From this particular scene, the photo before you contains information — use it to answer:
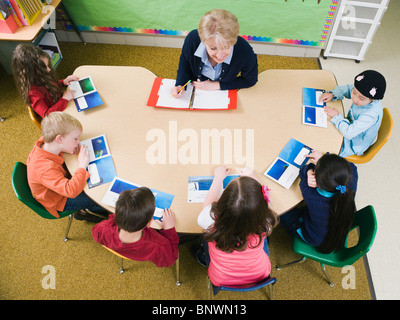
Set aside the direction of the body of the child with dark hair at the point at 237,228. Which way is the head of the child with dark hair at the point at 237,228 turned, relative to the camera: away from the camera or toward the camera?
away from the camera

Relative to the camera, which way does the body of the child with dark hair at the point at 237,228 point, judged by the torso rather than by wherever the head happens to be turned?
away from the camera

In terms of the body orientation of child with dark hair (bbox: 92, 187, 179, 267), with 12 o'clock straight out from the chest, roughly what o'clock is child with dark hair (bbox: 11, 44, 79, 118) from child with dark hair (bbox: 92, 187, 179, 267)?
child with dark hair (bbox: 11, 44, 79, 118) is roughly at 10 o'clock from child with dark hair (bbox: 92, 187, 179, 267).

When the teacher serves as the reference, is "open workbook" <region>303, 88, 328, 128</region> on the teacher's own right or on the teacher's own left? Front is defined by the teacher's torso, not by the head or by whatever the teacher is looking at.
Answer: on the teacher's own left

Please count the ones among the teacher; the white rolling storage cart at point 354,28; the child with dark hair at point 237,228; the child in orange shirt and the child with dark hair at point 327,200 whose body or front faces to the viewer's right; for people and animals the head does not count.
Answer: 1

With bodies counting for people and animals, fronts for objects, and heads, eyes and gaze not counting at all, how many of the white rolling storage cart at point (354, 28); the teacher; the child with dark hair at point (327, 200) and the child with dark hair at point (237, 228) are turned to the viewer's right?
0

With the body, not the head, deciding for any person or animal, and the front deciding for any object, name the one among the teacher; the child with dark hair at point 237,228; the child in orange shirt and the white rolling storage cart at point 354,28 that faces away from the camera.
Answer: the child with dark hair

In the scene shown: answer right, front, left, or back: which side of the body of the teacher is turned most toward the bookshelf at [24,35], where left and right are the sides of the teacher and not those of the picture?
right

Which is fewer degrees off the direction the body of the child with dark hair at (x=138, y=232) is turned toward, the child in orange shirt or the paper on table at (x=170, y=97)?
the paper on table

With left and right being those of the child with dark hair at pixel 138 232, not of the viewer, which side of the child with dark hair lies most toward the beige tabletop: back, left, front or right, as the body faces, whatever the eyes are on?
front

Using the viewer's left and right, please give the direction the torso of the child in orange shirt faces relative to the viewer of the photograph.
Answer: facing to the right of the viewer

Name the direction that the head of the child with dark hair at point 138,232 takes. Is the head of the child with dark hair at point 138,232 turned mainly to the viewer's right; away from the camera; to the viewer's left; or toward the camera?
away from the camera

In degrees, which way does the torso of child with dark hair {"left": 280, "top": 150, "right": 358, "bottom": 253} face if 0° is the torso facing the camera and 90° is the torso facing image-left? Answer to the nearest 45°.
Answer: approximately 135°

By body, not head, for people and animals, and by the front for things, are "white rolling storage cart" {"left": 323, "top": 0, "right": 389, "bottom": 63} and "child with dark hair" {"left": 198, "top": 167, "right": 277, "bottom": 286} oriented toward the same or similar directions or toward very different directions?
very different directions

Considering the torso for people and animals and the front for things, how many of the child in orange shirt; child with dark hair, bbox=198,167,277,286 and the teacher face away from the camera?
1

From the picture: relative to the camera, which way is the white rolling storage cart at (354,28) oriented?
toward the camera

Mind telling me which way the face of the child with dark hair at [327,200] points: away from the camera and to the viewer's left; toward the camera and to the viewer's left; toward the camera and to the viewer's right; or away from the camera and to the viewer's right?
away from the camera and to the viewer's left

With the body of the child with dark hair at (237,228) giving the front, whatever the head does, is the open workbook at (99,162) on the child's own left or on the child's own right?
on the child's own left
